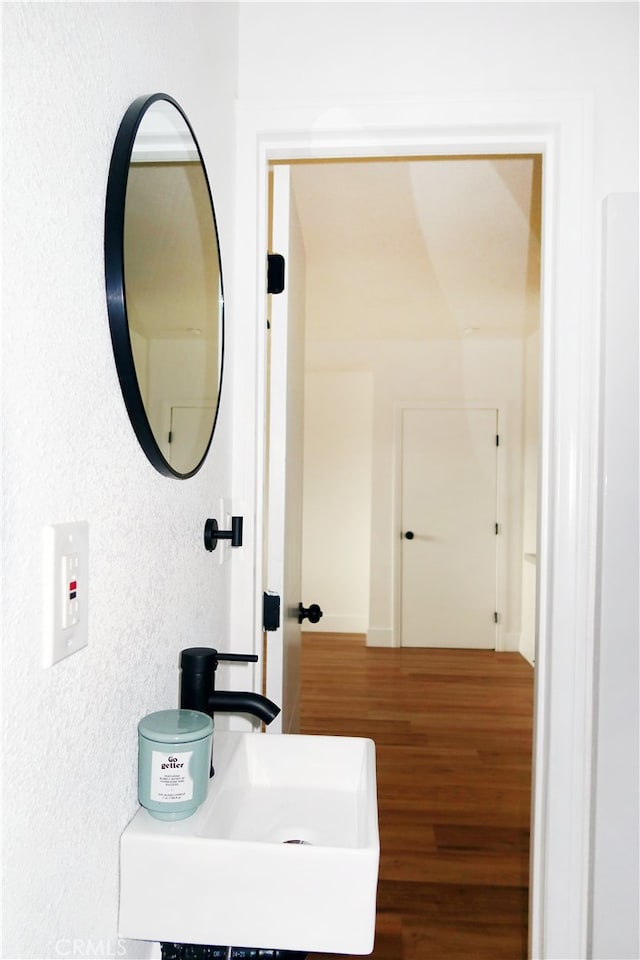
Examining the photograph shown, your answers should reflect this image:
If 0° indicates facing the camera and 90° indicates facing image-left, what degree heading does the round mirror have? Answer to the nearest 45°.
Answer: approximately 270°

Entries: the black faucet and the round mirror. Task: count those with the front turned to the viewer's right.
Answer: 2

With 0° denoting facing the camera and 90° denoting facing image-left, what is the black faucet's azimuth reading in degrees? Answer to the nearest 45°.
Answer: approximately 270°
